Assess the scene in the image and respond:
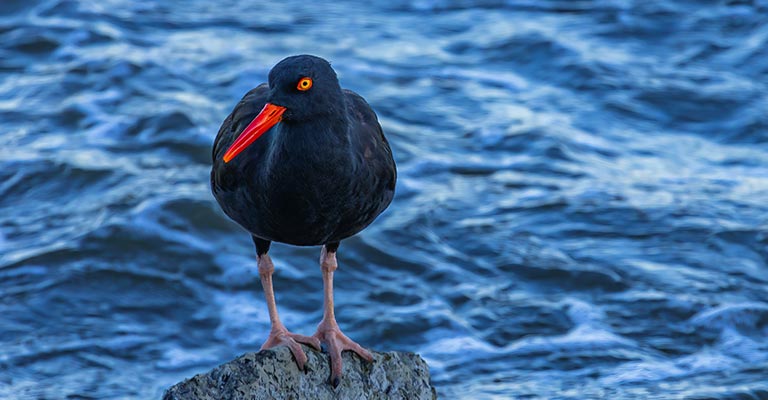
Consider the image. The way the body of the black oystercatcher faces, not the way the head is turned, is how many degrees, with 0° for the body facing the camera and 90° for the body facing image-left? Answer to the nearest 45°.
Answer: approximately 0°
